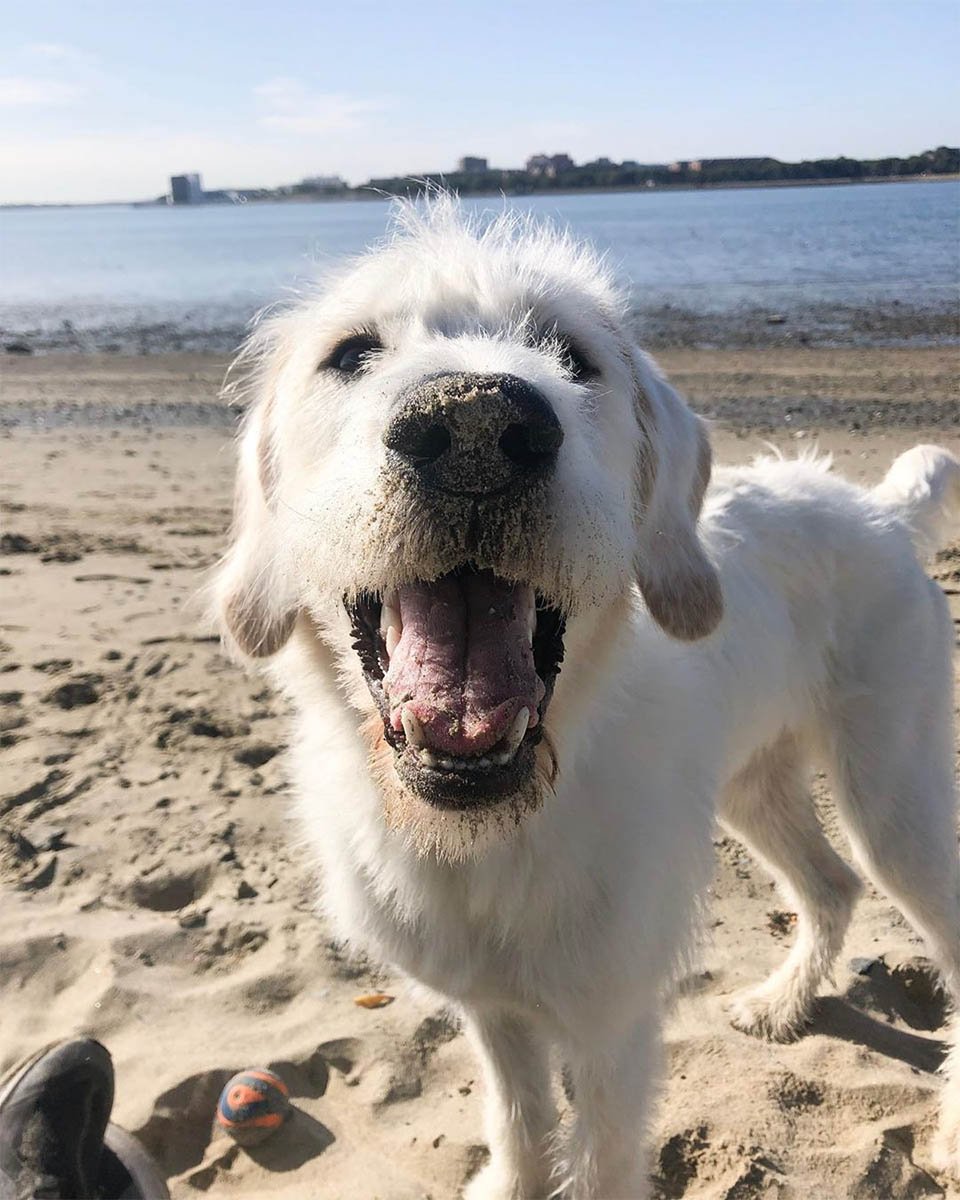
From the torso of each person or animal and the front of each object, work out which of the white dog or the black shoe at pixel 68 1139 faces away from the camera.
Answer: the black shoe

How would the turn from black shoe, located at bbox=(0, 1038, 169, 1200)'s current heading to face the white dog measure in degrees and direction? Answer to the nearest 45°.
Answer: approximately 90° to its right

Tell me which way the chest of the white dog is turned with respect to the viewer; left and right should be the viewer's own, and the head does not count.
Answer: facing the viewer and to the left of the viewer

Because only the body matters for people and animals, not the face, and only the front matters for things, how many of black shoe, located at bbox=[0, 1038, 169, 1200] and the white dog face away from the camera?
1

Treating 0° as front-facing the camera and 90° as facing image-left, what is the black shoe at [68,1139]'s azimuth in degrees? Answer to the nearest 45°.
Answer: approximately 180°
